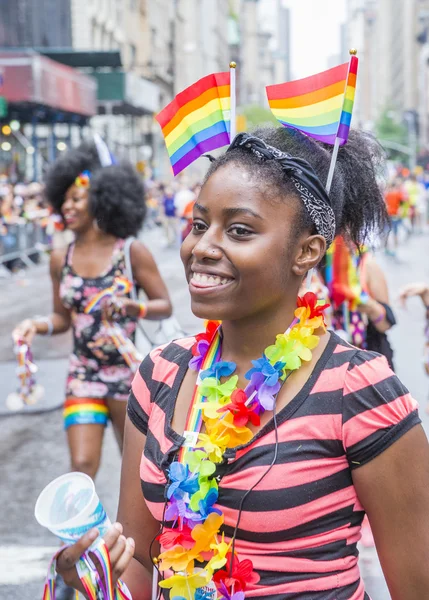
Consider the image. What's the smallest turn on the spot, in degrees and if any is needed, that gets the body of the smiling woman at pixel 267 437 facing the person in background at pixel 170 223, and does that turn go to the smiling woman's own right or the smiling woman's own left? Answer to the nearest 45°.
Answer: approximately 135° to the smiling woman's own right

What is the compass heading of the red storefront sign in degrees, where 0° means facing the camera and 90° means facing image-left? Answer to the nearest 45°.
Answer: approximately 315°

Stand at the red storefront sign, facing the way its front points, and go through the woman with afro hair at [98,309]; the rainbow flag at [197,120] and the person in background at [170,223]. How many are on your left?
1

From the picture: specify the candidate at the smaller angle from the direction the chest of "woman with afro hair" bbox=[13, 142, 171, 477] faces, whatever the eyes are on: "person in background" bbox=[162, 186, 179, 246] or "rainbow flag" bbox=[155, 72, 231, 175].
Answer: the rainbow flag

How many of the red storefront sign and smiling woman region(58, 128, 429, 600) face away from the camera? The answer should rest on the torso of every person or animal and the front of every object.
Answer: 0

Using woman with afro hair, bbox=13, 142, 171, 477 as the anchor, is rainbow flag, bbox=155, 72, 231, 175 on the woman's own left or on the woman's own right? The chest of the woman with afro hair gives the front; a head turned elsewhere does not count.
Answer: on the woman's own left

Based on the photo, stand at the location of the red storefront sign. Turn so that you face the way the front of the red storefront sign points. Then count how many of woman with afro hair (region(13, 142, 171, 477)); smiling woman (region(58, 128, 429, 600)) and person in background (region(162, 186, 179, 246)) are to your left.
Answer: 1

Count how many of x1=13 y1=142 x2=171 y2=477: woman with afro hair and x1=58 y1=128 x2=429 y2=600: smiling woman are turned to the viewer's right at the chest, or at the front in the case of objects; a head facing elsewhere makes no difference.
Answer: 0

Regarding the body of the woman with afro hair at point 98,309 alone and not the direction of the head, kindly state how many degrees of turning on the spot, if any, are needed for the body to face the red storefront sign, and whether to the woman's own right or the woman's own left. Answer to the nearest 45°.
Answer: approximately 135° to the woman's own right

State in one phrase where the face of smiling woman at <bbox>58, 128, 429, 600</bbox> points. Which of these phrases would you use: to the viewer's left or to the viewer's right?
to the viewer's left

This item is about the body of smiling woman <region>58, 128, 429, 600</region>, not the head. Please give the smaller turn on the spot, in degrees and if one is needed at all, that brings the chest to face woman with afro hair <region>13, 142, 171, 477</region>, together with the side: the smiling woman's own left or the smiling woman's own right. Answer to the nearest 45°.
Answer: approximately 135° to the smiling woman's own right

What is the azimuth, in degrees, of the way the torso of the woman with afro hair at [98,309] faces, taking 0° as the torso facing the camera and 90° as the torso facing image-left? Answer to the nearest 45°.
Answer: approximately 45°

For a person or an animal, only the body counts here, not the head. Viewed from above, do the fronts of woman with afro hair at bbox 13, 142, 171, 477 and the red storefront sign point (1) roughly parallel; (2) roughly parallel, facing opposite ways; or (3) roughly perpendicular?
roughly perpendicular

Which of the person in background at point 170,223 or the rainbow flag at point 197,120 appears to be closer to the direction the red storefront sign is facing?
the rainbow flag
